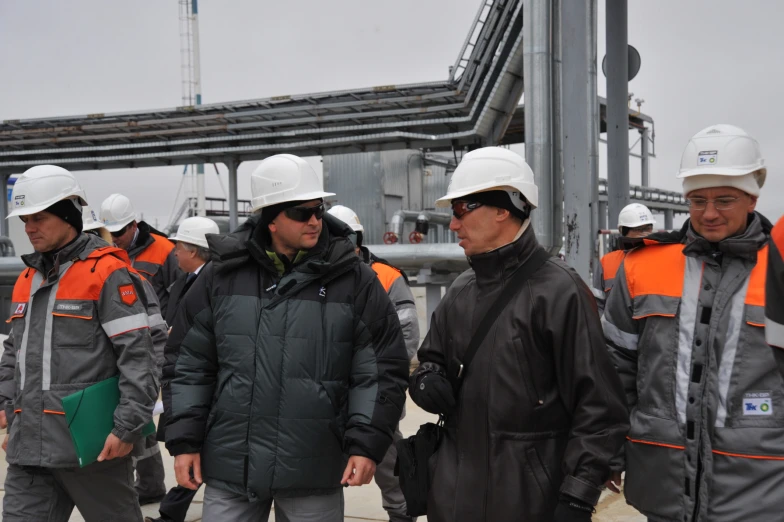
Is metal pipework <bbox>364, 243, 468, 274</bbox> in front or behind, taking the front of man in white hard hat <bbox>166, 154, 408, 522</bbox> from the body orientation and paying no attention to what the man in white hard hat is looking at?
behind

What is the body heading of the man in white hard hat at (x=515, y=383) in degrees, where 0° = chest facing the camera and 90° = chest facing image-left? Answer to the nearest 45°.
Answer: approximately 45°

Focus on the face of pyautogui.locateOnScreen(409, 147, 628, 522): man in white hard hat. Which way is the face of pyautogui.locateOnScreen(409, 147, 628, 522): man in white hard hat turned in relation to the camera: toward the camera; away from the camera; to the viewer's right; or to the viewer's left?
to the viewer's left

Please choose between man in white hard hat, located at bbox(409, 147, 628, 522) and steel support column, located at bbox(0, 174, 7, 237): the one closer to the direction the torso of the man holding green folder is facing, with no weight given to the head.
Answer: the man in white hard hat

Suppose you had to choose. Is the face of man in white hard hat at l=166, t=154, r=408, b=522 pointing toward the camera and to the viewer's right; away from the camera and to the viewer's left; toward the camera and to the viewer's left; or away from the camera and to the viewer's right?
toward the camera and to the viewer's right

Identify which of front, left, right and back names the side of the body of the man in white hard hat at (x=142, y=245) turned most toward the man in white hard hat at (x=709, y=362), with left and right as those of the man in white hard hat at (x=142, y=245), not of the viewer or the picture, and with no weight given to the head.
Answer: left

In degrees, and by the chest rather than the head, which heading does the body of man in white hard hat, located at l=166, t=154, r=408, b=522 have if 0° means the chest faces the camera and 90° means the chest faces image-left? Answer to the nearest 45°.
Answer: approximately 0°

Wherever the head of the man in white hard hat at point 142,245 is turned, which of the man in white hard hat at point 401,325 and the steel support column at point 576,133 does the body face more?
the man in white hard hat

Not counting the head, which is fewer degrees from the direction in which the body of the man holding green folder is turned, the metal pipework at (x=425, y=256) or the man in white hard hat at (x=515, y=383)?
the man in white hard hat

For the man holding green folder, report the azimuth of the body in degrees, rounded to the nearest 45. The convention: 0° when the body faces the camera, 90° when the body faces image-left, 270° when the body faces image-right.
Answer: approximately 45°

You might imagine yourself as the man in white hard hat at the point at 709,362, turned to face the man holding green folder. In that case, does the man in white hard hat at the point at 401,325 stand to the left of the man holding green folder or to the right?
right
